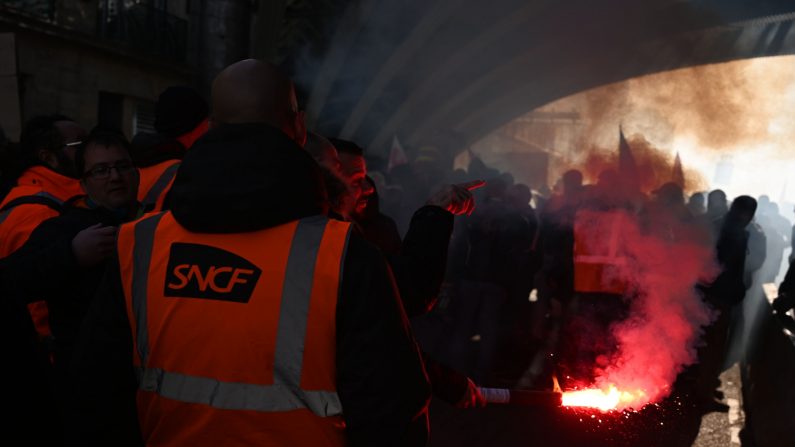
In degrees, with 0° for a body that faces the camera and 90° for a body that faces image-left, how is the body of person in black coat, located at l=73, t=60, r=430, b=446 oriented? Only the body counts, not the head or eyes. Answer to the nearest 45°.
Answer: approximately 180°

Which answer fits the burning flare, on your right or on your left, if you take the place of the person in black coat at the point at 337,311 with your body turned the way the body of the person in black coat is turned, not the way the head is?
on your right

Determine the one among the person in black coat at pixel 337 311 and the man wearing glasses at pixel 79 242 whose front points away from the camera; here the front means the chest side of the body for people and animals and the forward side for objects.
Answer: the person in black coat

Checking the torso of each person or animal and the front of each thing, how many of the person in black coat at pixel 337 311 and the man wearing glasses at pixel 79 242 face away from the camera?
1

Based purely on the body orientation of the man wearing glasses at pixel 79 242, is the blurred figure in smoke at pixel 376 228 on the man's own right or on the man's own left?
on the man's own left

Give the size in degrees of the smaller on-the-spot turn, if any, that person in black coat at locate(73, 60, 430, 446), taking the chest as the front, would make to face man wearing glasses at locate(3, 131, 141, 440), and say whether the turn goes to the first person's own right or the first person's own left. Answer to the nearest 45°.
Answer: approximately 45° to the first person's own left

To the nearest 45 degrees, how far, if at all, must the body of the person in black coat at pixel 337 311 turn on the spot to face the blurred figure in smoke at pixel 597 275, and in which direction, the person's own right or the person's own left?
approximately 45° to the person's own right

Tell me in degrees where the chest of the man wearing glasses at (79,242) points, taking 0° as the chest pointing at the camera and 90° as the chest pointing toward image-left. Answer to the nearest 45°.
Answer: approximately 315°

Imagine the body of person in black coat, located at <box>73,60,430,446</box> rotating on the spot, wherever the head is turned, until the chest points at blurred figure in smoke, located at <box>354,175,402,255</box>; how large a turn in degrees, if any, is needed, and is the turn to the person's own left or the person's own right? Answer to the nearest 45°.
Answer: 0° — they already face them

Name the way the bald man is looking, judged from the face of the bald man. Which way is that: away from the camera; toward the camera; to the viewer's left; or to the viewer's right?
away from the camera
